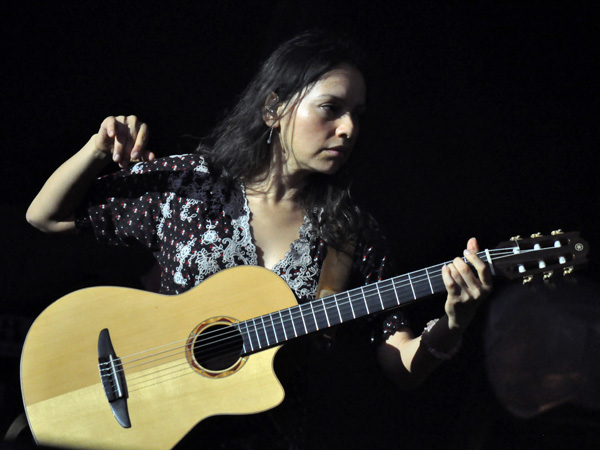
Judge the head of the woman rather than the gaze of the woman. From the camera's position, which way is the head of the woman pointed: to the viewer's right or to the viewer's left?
to the viewer's right

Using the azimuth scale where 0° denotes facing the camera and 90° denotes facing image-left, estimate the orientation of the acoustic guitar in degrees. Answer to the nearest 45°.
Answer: approximately 0°
